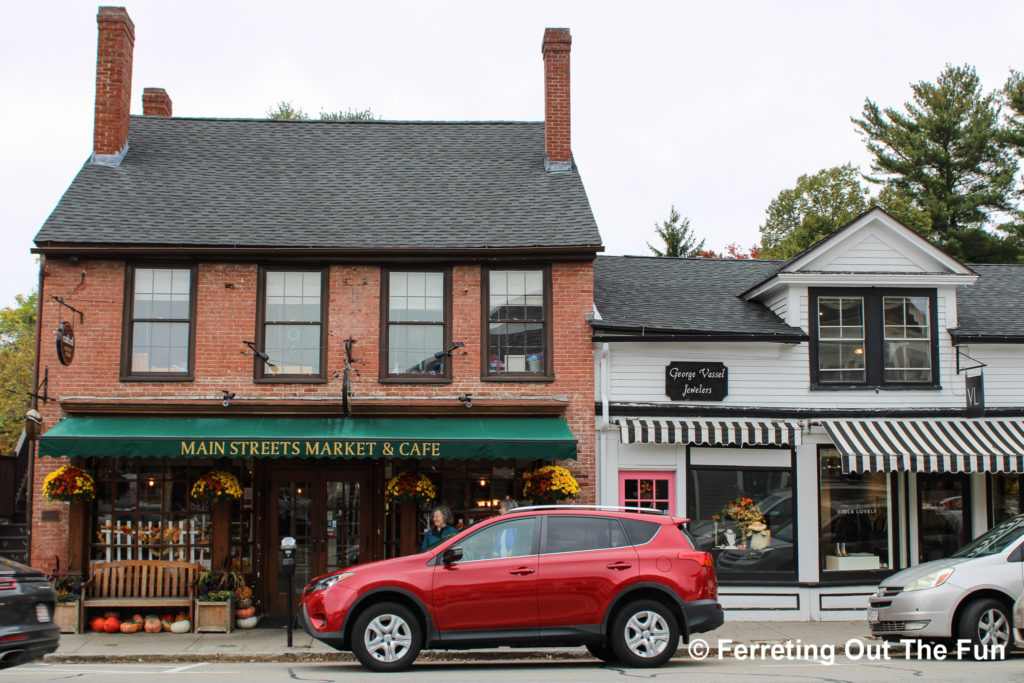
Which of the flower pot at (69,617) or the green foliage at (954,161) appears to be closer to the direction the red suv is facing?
the flower pot

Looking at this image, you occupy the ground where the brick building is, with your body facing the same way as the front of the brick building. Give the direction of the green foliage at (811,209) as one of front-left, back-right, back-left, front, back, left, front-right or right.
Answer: back-left

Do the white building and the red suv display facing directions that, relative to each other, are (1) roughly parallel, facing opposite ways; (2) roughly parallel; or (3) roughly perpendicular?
roughly perpendicular

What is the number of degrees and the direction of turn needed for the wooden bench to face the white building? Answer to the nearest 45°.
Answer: approximately 90° to its left

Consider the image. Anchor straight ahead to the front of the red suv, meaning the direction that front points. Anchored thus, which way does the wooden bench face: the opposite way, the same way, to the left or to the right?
to the left

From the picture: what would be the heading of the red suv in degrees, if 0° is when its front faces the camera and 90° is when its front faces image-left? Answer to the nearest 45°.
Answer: approximately 90°

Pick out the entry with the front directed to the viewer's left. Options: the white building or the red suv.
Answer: the red suv

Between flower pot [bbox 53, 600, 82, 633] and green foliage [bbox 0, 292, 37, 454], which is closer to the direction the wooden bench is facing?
the flower pot

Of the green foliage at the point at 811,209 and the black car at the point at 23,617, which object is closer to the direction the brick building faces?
the black car

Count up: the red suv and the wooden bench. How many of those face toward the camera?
1

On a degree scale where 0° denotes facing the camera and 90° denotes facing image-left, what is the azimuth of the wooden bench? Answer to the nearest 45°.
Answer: approximately 0°
